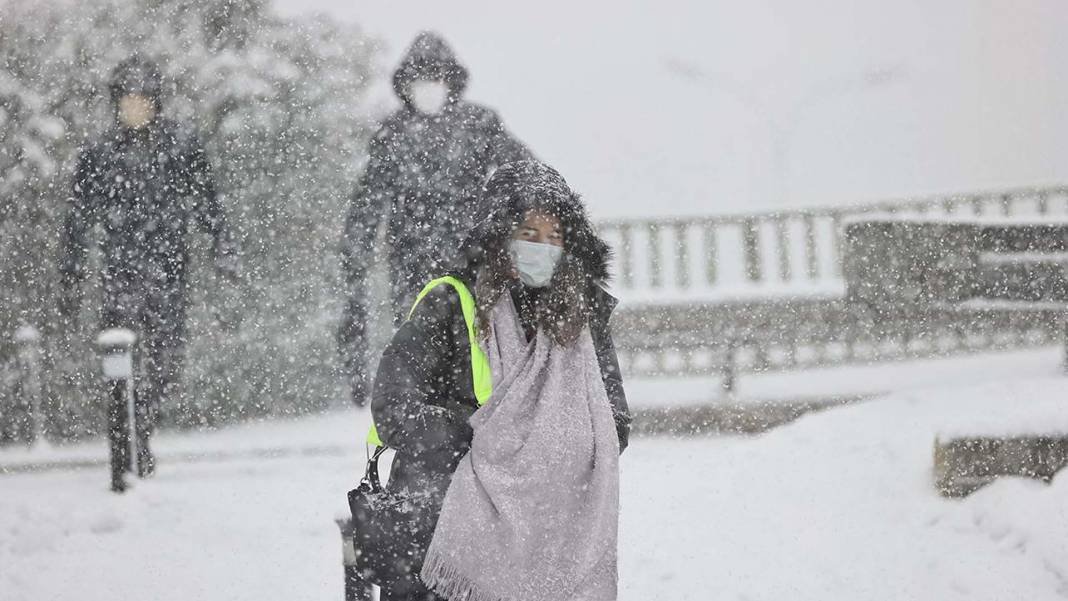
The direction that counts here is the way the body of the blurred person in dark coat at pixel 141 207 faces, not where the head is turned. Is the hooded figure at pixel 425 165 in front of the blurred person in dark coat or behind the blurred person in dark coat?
in front

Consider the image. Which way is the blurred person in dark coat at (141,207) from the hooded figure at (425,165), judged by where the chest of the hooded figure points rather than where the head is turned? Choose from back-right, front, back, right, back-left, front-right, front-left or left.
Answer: back-right

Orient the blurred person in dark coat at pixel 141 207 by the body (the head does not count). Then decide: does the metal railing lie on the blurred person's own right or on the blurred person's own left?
on the blurred person's own left

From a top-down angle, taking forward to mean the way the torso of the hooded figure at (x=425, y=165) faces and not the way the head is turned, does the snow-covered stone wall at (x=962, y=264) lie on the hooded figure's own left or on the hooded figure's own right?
on the hooded figure's own left

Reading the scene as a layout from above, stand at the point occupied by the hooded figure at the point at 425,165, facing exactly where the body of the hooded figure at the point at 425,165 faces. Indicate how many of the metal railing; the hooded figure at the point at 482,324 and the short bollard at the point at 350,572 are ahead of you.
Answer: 2

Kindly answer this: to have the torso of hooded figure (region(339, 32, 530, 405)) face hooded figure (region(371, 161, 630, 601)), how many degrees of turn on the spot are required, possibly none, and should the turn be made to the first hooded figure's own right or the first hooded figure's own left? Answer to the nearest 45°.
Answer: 0° — they already face them

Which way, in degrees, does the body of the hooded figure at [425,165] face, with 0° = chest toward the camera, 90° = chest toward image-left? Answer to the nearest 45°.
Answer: approximately 0°

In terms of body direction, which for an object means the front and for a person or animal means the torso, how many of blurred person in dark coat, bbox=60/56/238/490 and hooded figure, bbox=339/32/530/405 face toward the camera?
2
